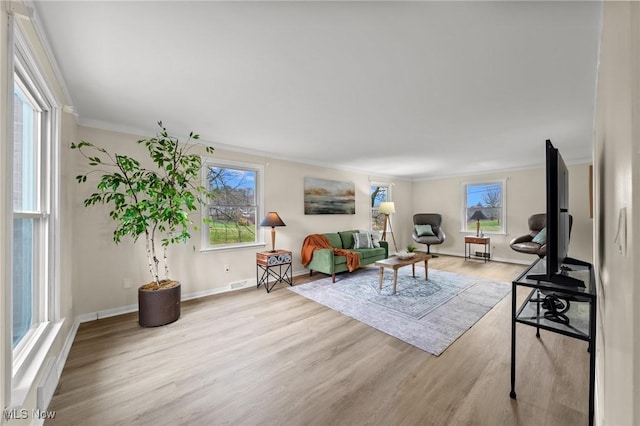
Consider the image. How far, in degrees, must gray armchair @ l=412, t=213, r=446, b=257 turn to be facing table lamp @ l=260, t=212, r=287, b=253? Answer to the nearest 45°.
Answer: approximately 45° to its right

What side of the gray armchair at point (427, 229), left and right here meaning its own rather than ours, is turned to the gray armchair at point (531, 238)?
left

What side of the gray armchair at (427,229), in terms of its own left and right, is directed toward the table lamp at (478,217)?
left

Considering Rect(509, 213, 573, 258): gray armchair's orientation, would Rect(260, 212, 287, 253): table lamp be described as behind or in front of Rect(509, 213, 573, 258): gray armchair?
in front

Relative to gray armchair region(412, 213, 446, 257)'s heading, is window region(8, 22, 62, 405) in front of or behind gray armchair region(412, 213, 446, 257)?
in front

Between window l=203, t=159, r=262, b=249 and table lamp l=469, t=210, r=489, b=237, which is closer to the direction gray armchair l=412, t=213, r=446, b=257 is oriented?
the window

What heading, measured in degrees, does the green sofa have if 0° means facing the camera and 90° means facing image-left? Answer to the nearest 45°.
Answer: approximately 315°

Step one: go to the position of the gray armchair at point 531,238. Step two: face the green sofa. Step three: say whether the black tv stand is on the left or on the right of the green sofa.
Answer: left

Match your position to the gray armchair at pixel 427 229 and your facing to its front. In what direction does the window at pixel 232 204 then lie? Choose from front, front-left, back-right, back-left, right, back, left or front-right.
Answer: front-right

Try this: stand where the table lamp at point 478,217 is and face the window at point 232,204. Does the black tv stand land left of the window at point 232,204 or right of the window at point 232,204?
left

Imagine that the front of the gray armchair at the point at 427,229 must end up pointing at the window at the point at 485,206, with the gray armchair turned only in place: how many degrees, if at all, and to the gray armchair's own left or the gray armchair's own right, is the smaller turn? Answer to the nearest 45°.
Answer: approximately 90° to the gray armchair's own left

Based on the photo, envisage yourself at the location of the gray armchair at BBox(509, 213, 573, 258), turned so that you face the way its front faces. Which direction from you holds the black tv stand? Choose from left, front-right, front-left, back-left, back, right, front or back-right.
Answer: front-left

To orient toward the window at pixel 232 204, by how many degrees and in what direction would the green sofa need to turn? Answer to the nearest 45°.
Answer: approximately 90° to its right
